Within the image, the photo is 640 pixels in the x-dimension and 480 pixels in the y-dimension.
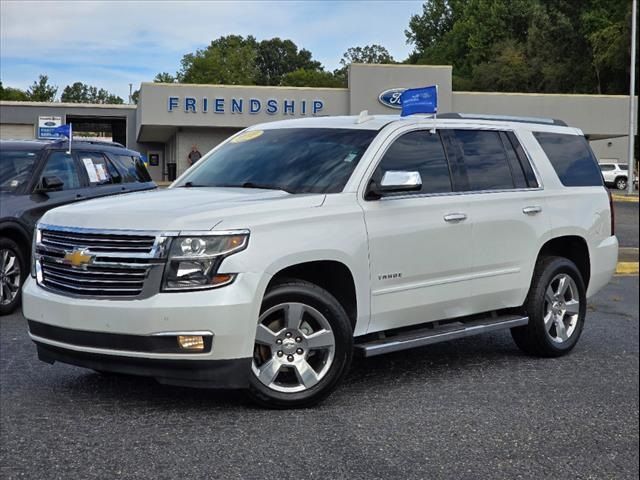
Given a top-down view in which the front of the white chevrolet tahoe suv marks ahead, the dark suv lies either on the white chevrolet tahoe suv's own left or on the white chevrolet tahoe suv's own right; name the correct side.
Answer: on the white chevrolet tahoe suv's own right

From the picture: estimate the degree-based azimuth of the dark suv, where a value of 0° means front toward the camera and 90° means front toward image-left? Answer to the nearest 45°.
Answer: approximately 45°

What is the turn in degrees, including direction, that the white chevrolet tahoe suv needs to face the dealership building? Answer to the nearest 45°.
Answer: approximately 135° to its right

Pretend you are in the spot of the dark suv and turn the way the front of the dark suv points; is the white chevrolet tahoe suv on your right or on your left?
on your left

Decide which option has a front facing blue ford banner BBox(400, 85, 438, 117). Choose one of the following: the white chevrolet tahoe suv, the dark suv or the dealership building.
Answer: the dealership building

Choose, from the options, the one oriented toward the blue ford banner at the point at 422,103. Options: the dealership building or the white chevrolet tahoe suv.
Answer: the dealership building

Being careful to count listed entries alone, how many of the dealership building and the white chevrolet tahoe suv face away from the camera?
0

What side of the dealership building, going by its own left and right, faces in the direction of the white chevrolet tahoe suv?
front

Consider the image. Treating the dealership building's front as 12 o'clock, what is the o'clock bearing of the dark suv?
The dark suv is roughly at 12 o'clock from the dealership building.

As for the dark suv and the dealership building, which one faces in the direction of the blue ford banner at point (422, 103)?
the dealership building

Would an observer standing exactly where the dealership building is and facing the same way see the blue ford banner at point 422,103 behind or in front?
in front
